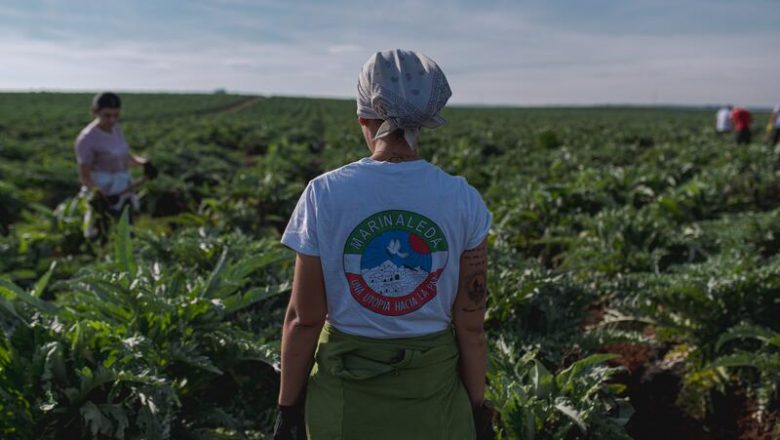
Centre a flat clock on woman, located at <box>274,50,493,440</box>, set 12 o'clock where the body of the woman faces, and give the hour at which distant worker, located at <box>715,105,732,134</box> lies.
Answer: The distant worker is roughly at 1 o'clock from the woman.

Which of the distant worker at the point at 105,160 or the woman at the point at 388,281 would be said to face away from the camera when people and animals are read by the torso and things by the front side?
the woman

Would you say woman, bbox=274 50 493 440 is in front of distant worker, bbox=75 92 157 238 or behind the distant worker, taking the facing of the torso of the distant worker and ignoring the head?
in front

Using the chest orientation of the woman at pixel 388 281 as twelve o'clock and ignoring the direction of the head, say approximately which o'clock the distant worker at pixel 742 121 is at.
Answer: The distant worker is roughly at 1 o'clock from the woman.

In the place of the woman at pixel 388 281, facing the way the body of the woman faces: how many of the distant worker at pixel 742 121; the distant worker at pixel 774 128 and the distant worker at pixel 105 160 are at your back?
0

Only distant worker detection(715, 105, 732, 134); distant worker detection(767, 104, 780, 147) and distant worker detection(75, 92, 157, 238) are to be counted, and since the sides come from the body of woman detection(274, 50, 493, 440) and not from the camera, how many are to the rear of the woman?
0

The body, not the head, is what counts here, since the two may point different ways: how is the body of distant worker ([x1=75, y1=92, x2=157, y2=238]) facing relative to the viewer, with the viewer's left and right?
facing the viewer and to the right of the viewer

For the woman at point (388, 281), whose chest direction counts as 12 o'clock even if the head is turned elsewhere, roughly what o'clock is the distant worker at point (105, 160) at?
The distant worker is roughly at 11 o'clock from the woman.

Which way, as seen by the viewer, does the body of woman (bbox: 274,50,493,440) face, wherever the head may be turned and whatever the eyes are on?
away from the camera

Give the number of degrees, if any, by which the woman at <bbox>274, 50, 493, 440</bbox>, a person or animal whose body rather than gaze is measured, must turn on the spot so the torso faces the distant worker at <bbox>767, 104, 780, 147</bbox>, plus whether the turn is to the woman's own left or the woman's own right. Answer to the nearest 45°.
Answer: approximately 45° to the woman's own right

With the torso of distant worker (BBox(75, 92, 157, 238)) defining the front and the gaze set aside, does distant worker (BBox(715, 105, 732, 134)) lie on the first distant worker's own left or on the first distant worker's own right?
on the first distant worker's own left

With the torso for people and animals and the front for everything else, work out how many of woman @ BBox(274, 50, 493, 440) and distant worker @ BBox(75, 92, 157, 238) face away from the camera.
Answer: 1
